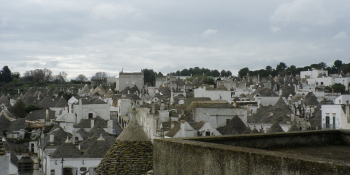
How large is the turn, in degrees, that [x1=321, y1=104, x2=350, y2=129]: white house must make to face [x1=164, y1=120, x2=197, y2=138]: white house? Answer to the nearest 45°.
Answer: approximately 45° to its right

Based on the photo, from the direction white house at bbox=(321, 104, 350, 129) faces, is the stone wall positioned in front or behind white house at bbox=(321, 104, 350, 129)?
in front

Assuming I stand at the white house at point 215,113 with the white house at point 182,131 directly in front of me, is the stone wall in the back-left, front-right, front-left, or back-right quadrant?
front-left

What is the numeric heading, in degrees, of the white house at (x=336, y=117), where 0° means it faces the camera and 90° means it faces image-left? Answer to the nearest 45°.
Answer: approximately 0°

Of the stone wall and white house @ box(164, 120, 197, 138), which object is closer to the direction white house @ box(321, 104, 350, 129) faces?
the stone wall

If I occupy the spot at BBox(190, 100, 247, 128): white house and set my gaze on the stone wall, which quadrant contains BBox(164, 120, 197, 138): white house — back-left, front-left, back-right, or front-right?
front-right
